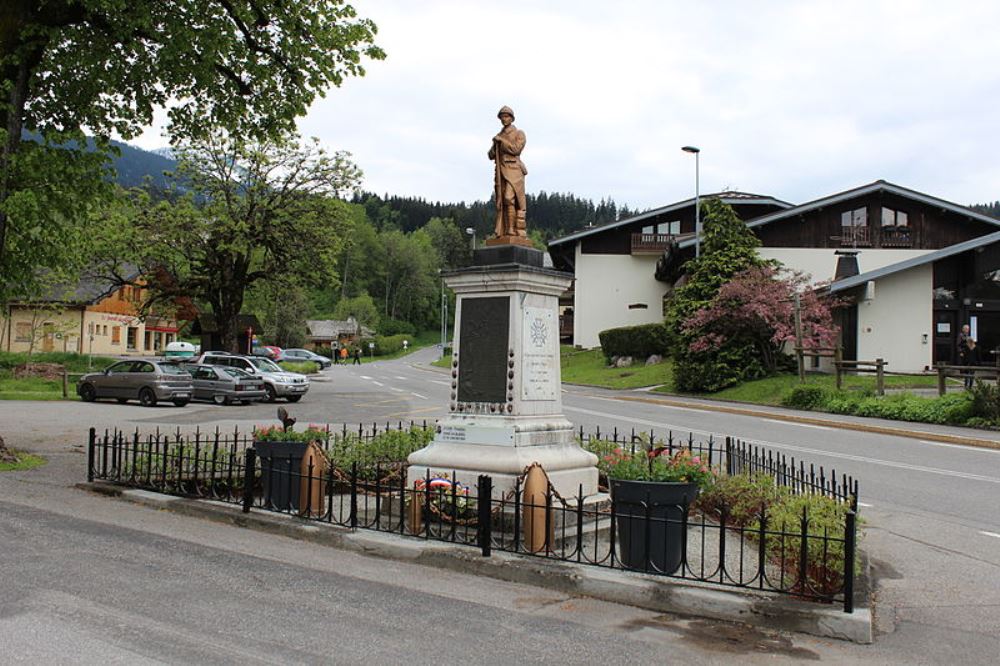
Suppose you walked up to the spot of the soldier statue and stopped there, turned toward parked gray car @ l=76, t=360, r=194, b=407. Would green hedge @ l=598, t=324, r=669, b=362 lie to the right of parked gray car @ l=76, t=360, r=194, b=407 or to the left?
right

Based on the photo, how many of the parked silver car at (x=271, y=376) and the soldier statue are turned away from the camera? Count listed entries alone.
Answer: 0

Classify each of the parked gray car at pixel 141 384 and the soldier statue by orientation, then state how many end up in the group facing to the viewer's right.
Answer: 0

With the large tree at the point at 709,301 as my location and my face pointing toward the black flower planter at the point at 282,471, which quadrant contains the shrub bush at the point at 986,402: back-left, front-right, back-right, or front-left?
front-left

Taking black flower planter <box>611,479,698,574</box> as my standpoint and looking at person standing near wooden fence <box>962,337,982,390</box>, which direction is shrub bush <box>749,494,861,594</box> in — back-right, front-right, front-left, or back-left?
front-right

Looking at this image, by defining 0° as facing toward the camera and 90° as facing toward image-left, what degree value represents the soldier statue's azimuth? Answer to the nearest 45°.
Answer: approximately 45°

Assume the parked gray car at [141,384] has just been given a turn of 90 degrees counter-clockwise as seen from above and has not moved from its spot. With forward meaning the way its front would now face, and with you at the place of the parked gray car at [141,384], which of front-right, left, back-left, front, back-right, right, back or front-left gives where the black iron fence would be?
front-left

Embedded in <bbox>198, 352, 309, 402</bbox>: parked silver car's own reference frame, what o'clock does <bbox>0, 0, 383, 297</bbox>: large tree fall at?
The large tree is roughly at 2 o'clock from the parked silver car.

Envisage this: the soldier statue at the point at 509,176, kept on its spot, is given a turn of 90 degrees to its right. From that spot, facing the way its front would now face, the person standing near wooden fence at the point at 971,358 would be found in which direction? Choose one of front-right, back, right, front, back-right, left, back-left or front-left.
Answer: right
